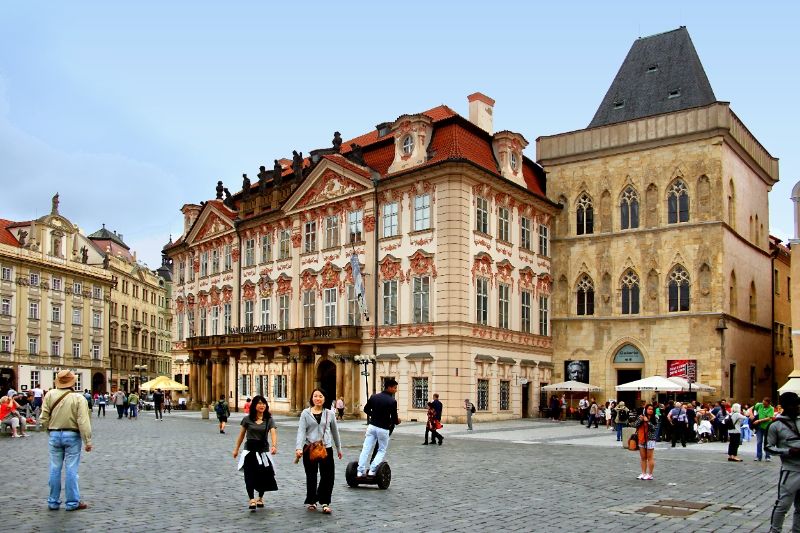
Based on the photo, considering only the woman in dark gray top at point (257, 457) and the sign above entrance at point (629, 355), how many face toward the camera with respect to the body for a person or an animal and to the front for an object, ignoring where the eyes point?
2

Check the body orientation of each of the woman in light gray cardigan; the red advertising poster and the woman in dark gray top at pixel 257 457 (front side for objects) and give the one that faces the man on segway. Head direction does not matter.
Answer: the red advertising poster

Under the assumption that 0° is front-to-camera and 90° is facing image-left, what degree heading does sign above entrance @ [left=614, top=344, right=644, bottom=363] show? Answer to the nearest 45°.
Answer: approximately 0°

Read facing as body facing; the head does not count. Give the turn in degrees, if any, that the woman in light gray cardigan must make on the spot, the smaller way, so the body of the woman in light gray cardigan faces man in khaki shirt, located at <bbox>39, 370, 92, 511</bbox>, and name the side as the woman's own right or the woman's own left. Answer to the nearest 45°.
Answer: approximately 90° to the woman's own right

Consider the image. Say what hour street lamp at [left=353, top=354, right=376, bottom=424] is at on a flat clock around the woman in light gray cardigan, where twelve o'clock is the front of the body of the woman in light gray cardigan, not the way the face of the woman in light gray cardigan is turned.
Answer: The street lamp is roughly at 6 o'clock from the woman in light gray cardigan.

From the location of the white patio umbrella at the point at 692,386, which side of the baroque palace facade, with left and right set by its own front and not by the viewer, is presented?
left
